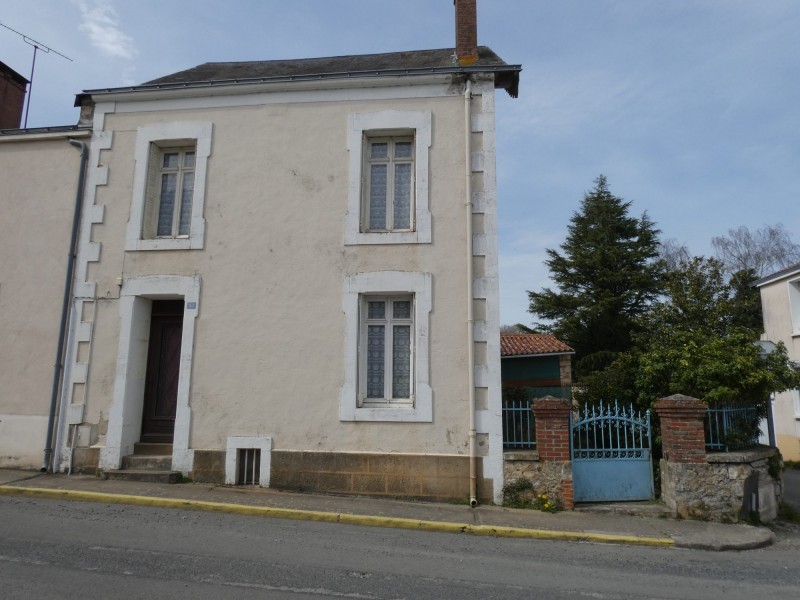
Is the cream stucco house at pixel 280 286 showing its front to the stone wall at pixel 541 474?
no

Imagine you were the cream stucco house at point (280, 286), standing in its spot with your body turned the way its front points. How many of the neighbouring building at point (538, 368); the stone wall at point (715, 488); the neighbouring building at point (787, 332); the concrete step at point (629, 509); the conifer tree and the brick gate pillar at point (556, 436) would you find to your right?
0

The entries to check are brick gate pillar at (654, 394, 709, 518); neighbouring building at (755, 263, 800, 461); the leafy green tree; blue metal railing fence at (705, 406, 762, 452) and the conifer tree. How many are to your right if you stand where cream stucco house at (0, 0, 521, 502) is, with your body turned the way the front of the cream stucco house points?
0

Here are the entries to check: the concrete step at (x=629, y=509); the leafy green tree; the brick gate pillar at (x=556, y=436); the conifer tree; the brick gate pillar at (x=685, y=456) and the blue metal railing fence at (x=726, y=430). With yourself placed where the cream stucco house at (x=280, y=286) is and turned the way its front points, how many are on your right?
0

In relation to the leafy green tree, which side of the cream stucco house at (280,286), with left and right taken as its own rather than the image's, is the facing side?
left

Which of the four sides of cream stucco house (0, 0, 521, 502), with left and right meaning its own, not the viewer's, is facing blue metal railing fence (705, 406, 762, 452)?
left

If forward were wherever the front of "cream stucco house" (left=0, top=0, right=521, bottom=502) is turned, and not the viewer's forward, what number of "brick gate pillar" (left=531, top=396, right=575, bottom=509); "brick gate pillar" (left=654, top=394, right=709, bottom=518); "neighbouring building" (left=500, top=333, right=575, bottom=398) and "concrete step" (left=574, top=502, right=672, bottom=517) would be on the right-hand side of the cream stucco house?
0

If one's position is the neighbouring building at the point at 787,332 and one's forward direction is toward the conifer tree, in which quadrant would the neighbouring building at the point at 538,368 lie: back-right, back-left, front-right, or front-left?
front-left

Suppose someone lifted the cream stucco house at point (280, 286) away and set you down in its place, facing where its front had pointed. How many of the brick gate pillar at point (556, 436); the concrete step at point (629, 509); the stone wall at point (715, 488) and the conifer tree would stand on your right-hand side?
0

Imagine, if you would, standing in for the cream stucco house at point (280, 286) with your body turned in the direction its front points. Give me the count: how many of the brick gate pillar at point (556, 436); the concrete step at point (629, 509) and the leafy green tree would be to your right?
0

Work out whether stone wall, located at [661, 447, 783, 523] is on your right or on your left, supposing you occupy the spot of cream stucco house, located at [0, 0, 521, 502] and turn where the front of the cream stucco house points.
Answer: on your left

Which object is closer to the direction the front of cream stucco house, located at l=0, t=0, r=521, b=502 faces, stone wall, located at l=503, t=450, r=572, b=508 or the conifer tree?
the stone wall

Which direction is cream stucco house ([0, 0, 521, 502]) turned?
toward the camera

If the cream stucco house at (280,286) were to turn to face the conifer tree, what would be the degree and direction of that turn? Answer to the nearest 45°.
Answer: approximately 135° to its left
